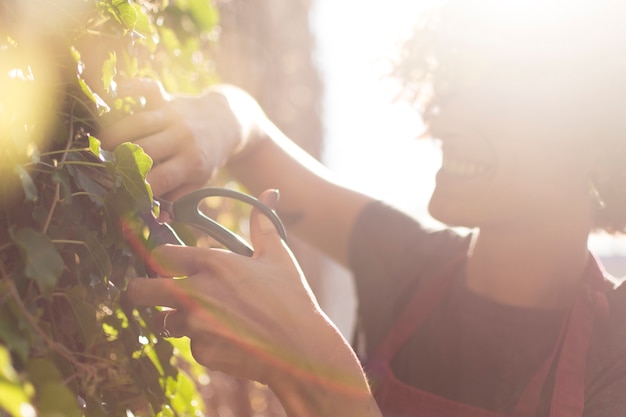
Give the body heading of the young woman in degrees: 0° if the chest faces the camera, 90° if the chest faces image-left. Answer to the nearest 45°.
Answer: approximately 45°

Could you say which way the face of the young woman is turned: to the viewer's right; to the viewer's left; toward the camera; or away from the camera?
to the viewer's left
